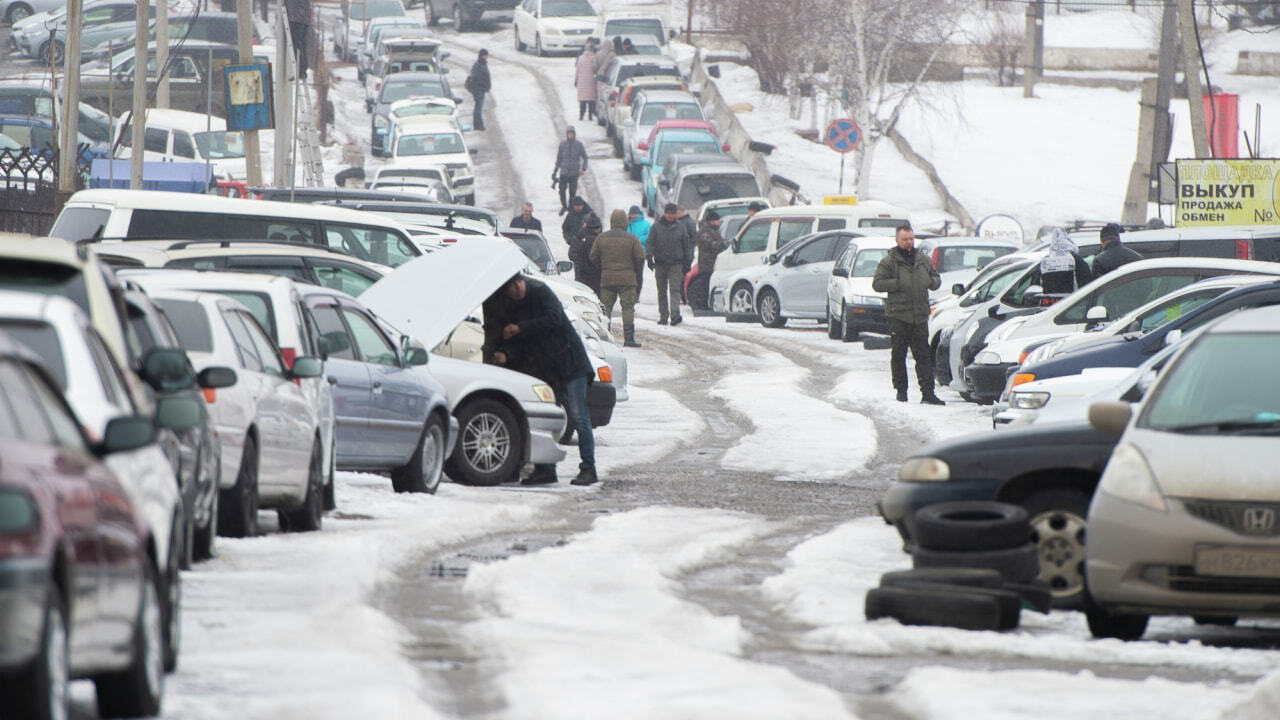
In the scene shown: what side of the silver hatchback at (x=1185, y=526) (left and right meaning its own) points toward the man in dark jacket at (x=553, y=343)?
right

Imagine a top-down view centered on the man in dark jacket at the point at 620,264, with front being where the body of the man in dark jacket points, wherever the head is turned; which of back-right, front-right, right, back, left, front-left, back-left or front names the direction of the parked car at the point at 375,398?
back

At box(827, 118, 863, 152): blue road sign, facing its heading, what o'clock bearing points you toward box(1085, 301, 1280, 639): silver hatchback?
The silver hatchback is roughly at 12 o'clock from the blue road sign.

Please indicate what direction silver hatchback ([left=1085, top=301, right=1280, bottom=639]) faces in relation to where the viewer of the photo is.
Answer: facing the viewer and to the left of the viewer

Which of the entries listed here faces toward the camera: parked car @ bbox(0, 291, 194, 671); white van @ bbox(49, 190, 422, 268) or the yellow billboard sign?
the yellow billboard sign

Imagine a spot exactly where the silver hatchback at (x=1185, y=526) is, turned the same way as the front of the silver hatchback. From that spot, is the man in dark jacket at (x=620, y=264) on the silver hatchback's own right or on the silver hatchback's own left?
on the silver hatchback's own right

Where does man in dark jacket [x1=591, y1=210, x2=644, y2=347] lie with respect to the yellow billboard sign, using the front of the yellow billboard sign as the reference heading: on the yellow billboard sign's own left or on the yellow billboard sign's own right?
on the yellow billboard sign's own right

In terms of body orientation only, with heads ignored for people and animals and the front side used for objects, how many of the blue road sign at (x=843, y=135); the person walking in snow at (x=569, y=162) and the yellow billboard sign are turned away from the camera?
0

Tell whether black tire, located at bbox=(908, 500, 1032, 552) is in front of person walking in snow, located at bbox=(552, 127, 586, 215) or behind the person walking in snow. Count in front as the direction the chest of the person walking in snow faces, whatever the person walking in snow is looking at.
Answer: in front

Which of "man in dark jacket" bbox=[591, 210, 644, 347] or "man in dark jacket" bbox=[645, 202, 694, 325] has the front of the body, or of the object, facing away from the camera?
"man in dark jacket" bbox=[591, 210, 644, 347]

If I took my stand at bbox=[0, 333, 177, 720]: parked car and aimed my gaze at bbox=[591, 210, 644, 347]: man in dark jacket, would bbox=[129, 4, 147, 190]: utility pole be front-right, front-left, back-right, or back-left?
front-left

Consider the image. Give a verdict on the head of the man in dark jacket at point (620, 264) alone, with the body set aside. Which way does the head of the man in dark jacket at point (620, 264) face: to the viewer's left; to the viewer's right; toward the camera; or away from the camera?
away from the camera

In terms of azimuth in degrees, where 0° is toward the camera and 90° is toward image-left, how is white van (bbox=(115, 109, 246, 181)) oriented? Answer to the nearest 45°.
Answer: approximately 315°

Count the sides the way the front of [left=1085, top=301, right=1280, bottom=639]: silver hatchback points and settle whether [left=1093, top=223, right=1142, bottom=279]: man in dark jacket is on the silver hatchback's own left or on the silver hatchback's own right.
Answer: on the silver hatchback's own right

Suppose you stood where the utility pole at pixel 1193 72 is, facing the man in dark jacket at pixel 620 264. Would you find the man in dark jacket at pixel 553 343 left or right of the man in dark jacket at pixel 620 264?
left

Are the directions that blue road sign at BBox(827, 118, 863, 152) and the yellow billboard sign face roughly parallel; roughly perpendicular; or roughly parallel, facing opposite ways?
roughly parallel

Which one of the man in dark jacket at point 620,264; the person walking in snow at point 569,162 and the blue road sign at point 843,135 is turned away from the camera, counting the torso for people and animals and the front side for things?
the man in dark jacket

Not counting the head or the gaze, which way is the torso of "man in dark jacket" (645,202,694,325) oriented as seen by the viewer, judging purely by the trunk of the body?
toward the camera

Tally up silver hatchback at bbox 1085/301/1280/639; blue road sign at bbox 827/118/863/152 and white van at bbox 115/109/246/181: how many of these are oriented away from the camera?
0

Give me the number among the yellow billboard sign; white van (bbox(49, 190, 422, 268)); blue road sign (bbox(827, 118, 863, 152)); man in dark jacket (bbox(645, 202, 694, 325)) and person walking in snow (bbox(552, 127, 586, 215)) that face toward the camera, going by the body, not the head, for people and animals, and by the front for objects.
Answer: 4

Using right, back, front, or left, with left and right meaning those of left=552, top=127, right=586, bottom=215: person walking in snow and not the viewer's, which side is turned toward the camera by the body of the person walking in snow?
front
